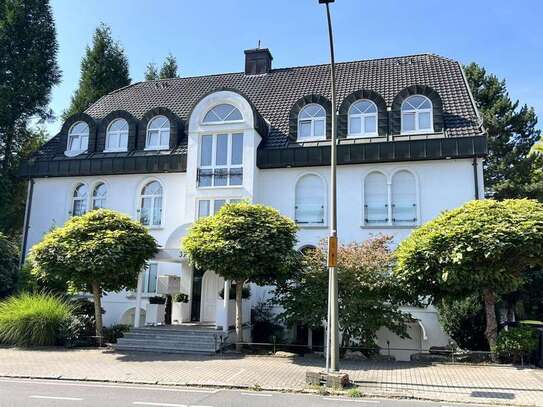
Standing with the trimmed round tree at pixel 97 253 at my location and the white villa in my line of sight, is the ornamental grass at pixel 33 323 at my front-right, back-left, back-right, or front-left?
back-left

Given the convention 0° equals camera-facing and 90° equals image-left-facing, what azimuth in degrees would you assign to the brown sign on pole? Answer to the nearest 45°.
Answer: approximately 0°

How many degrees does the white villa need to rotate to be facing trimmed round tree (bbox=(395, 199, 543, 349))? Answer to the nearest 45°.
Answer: approximately 45° to its left

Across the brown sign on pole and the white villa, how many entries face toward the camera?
2

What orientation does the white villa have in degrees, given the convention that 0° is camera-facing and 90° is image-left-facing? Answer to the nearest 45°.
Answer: approximately 0°

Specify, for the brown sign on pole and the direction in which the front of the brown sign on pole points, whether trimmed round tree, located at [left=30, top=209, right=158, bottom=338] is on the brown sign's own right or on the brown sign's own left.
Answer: on the brown sign's own right

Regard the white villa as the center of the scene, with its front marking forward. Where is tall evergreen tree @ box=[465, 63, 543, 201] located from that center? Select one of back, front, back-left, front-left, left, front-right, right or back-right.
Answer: back-left

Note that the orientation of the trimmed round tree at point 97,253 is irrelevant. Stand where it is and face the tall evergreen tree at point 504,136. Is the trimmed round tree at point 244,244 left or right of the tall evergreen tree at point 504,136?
right

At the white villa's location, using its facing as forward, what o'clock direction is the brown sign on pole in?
The brown sign on pole is roughly at 12 o'clock from the white villa.

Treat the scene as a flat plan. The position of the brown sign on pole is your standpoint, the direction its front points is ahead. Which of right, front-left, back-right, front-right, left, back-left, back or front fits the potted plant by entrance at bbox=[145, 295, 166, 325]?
back-right

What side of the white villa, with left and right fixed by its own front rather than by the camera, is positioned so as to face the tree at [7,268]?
right

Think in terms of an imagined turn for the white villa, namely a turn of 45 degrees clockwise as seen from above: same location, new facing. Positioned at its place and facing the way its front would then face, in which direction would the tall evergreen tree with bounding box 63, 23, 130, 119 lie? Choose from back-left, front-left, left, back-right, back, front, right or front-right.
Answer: right

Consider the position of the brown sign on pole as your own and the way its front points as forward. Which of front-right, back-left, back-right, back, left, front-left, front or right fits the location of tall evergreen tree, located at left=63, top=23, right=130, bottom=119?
back-right

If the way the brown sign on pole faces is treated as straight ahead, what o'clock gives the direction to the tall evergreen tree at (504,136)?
The tall evergreen tree is roughly at 7 o'clock from the brown sign on pole.

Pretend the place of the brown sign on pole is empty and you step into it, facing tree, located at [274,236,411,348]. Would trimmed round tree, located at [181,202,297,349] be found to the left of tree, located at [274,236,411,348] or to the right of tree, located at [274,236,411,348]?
left
